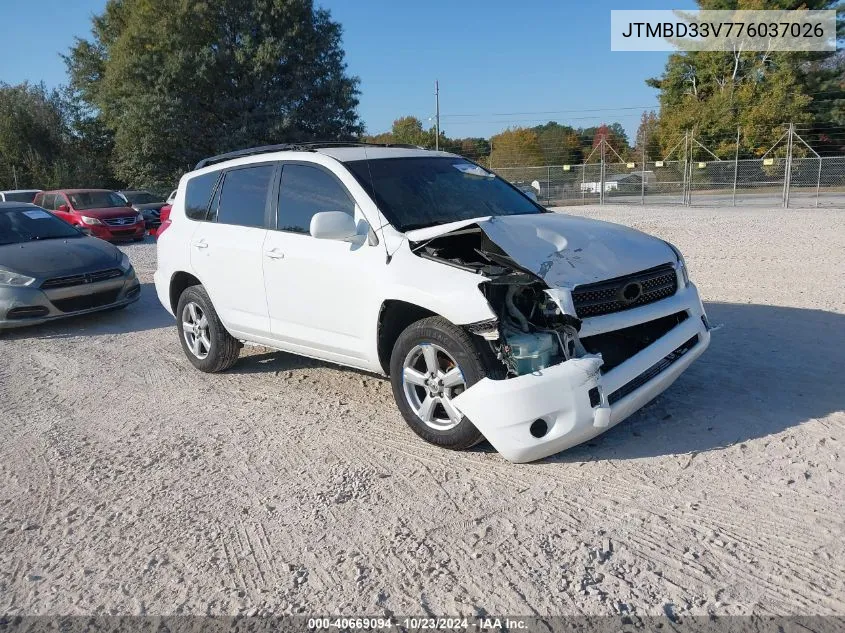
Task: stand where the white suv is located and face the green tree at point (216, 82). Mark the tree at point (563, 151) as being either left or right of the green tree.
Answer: right

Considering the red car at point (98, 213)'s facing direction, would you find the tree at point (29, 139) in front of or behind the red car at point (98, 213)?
behind

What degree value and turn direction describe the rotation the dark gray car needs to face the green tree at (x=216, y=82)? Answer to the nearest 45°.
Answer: approximately 135° to its left

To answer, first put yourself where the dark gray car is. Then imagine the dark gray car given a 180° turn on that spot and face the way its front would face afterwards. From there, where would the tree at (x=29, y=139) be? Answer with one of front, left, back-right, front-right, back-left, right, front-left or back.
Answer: front-right

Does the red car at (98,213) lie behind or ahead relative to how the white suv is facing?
behind

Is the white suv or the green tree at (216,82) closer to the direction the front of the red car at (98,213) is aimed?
the white suv

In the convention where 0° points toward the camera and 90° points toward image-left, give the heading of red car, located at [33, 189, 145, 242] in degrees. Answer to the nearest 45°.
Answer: approximately 315°

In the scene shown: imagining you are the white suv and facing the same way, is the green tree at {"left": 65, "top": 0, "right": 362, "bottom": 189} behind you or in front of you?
behind

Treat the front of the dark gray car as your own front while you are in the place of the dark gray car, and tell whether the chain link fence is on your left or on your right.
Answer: on your left

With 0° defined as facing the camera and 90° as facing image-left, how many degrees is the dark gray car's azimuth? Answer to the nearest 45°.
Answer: approximately 315°

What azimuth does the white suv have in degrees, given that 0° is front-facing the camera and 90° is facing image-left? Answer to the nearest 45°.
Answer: approximately 315°

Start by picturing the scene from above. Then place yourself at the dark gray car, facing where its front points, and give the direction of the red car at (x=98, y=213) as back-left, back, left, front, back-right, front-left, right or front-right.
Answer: back-left

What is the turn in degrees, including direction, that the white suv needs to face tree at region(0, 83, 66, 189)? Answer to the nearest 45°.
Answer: approximately 180°
